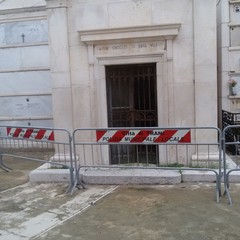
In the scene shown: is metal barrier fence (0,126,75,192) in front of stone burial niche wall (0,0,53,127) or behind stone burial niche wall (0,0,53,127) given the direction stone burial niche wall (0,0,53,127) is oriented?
in front

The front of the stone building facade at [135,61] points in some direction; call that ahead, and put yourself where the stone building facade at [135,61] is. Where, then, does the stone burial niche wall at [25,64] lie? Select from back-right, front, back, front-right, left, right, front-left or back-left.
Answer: back-right

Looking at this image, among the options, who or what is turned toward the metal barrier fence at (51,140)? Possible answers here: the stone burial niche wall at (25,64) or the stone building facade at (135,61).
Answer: the stone burial niche wall at (25,64)

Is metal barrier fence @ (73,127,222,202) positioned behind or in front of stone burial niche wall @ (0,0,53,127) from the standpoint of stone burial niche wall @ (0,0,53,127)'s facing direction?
in front

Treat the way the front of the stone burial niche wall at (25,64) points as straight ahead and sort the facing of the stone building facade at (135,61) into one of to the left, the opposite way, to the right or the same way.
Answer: the same way

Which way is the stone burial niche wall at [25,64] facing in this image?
toward the camera

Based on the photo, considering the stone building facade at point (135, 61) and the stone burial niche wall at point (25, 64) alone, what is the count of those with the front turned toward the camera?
2

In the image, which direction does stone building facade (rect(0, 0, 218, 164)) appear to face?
toward the camera

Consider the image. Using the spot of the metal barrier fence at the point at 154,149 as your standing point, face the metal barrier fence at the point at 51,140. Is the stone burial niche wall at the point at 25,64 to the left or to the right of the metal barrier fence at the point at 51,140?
right

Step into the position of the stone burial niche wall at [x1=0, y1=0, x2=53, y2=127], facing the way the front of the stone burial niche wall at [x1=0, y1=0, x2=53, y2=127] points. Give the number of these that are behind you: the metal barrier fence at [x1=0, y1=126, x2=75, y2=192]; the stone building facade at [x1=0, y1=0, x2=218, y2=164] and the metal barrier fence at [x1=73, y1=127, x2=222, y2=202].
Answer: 0
